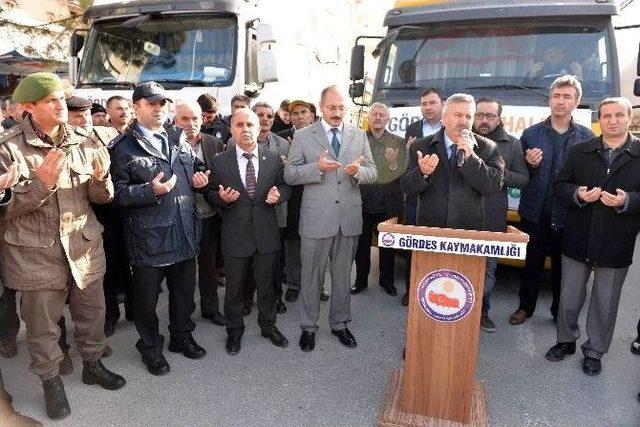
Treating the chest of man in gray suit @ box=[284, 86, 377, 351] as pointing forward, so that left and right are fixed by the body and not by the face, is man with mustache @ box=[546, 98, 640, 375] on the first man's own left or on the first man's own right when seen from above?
on the first man's own left

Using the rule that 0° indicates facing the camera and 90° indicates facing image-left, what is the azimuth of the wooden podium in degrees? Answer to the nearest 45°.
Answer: approximately 0°

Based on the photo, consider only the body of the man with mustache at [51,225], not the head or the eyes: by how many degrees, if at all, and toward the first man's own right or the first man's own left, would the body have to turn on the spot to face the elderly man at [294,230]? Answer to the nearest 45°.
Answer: approximately 90° to the first man's own left

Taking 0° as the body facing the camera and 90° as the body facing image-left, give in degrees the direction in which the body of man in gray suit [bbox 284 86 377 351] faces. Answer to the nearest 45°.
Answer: approximately 0°

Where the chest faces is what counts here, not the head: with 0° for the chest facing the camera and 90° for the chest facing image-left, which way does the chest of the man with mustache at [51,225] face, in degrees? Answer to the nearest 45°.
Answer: approximately 315°

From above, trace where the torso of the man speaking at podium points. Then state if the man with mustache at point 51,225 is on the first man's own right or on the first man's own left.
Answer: on the first man's own right

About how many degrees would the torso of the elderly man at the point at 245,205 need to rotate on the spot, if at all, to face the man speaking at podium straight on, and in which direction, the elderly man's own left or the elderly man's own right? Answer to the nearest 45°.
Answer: approximately 45° to the elderly man's own left

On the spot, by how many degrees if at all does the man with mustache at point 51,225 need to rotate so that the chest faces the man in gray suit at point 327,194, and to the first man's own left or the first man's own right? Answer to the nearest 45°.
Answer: approximately 45° to the first man's own left

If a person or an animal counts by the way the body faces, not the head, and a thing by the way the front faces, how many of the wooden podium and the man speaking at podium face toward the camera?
2

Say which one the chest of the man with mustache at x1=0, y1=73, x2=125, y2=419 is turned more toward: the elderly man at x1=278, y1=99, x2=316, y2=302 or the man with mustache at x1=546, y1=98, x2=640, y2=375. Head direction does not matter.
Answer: the man with mustache
